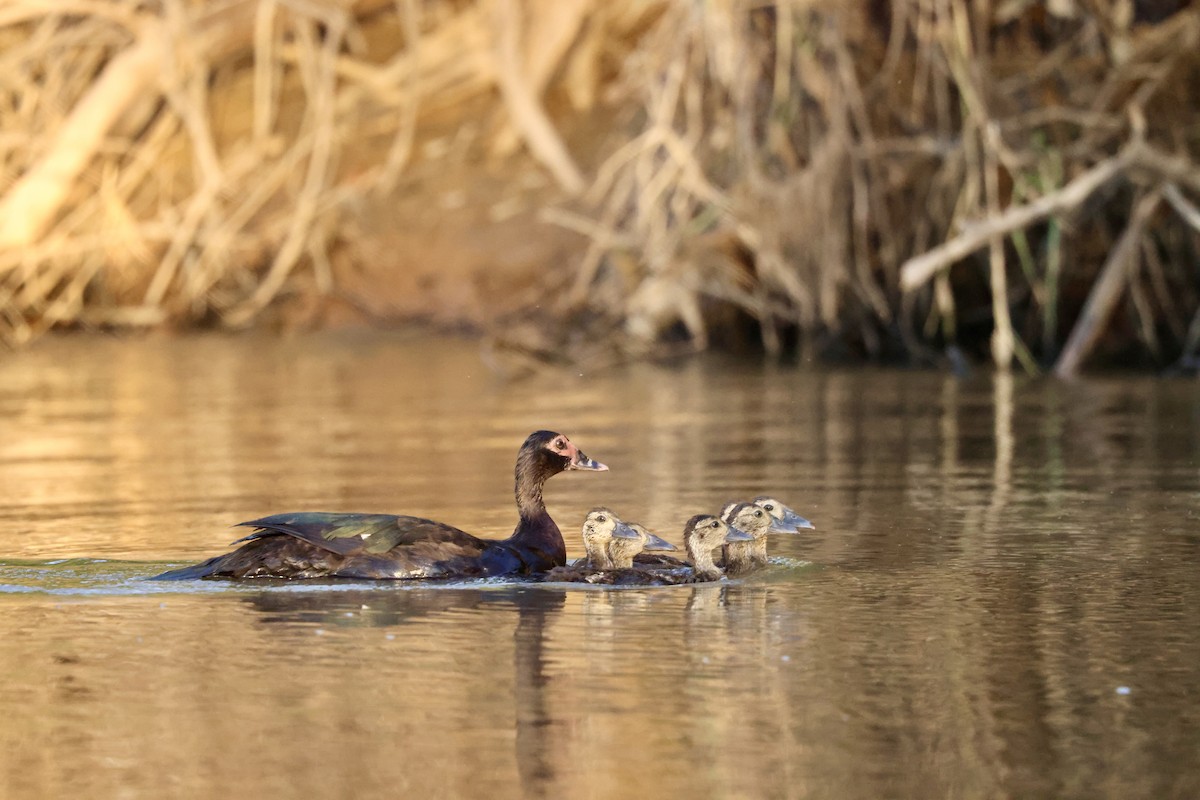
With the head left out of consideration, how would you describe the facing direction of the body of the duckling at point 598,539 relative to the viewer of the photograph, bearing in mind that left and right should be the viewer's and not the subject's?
facing to the right of the viewer

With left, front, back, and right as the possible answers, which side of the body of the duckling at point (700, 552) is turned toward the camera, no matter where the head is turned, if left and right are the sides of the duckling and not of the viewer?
right

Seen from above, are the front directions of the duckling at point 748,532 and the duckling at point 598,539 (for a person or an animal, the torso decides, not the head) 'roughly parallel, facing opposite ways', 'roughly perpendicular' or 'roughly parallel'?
roughly parallel

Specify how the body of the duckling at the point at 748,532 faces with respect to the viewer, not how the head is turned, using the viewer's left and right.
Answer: facing to the right of the viewer

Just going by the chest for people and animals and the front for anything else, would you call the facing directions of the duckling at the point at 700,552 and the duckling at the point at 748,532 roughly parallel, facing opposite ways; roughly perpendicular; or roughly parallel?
roughly parallel

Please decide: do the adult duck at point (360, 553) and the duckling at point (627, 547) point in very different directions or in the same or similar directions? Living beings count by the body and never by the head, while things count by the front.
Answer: same or similar directions

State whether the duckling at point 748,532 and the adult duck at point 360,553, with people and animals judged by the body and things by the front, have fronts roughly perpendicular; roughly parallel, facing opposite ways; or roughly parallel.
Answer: roughly parallel

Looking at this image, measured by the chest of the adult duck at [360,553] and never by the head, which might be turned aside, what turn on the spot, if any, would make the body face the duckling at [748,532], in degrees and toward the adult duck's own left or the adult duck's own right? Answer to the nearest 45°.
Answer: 0° — it already faces it

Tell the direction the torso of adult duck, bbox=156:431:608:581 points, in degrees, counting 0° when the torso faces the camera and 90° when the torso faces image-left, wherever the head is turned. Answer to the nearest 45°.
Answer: approximately 270°

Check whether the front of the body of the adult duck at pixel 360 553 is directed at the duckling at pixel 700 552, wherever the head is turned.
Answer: yes

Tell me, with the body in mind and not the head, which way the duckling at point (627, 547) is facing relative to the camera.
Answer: to the viewer's right

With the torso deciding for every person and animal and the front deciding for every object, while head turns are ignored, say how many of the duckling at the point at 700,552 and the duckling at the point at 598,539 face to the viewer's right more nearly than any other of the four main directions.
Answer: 2
